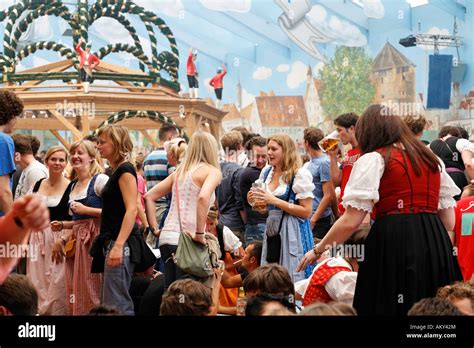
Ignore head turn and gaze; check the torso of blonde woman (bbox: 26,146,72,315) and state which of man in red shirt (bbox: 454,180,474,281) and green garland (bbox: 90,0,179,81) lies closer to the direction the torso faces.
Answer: the man in red shirt

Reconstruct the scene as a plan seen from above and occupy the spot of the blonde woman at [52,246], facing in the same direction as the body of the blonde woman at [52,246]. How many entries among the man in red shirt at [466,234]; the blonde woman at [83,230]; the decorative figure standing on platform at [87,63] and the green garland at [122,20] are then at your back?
2

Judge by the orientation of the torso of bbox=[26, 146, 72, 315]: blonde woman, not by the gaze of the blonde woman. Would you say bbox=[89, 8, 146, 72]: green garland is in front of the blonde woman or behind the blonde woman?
behind

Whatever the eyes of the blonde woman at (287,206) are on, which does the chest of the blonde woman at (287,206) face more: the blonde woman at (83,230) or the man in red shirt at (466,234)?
the blonde woman

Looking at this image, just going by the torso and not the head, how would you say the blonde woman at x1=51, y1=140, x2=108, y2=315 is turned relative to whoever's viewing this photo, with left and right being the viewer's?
facing the viewer and to the left of the viewer

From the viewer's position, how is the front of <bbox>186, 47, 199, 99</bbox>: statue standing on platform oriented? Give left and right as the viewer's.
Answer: facing the viewer and to the right of the viewer

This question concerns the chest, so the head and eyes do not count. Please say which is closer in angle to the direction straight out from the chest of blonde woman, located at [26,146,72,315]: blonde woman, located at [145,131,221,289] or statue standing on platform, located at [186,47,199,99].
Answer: the blonde woman

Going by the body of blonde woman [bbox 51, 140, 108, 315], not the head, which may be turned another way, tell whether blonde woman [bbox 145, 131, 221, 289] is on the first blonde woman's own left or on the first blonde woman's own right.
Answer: on the first blonde woman's own left

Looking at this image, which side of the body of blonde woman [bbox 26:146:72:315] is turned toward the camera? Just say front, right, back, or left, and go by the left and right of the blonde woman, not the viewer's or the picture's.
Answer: front
